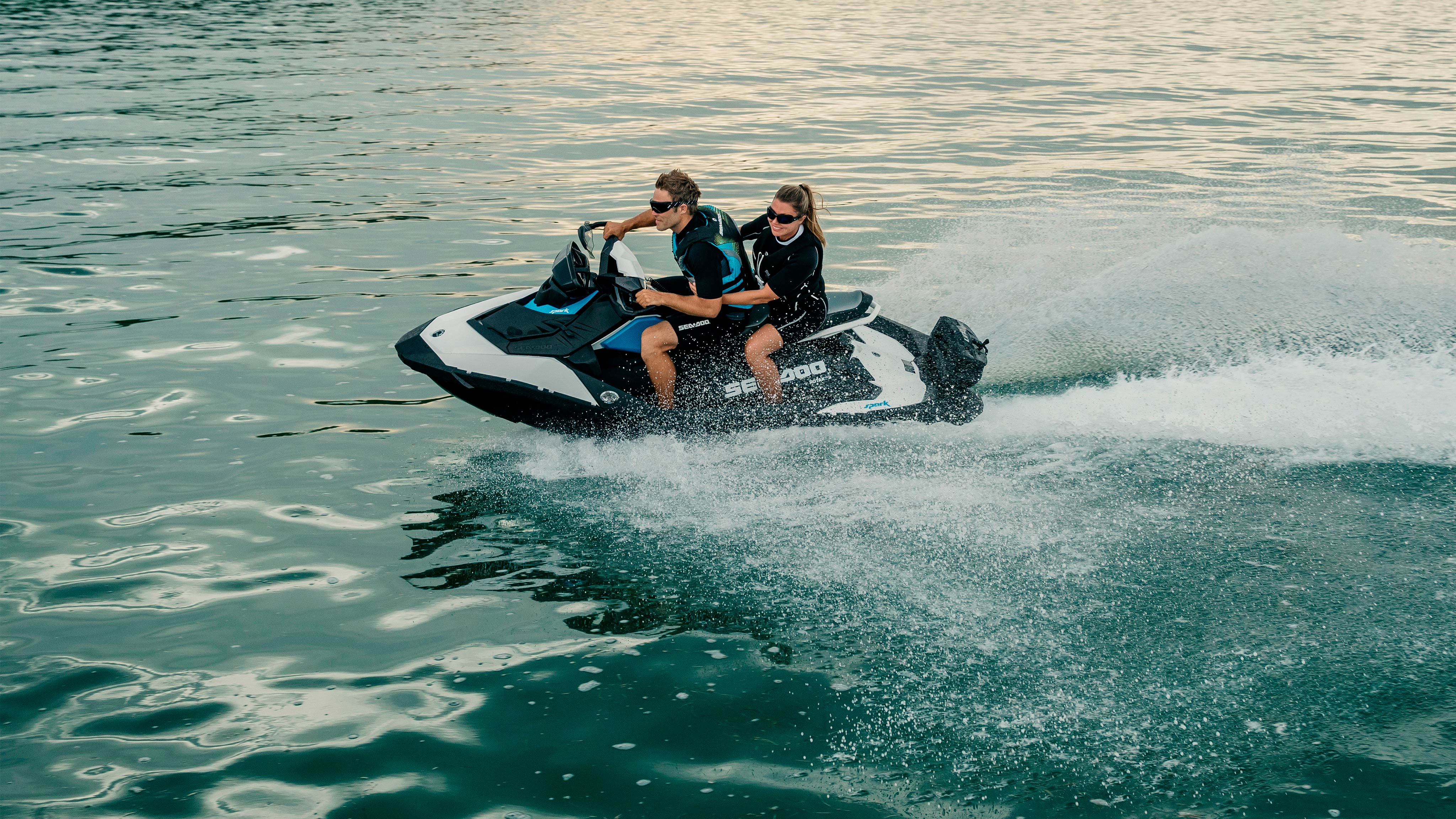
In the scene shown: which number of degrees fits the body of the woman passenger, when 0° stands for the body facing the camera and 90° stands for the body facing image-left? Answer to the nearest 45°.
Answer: approximately 45°

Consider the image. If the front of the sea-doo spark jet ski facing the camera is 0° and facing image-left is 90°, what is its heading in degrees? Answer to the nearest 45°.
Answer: approximately 90°
